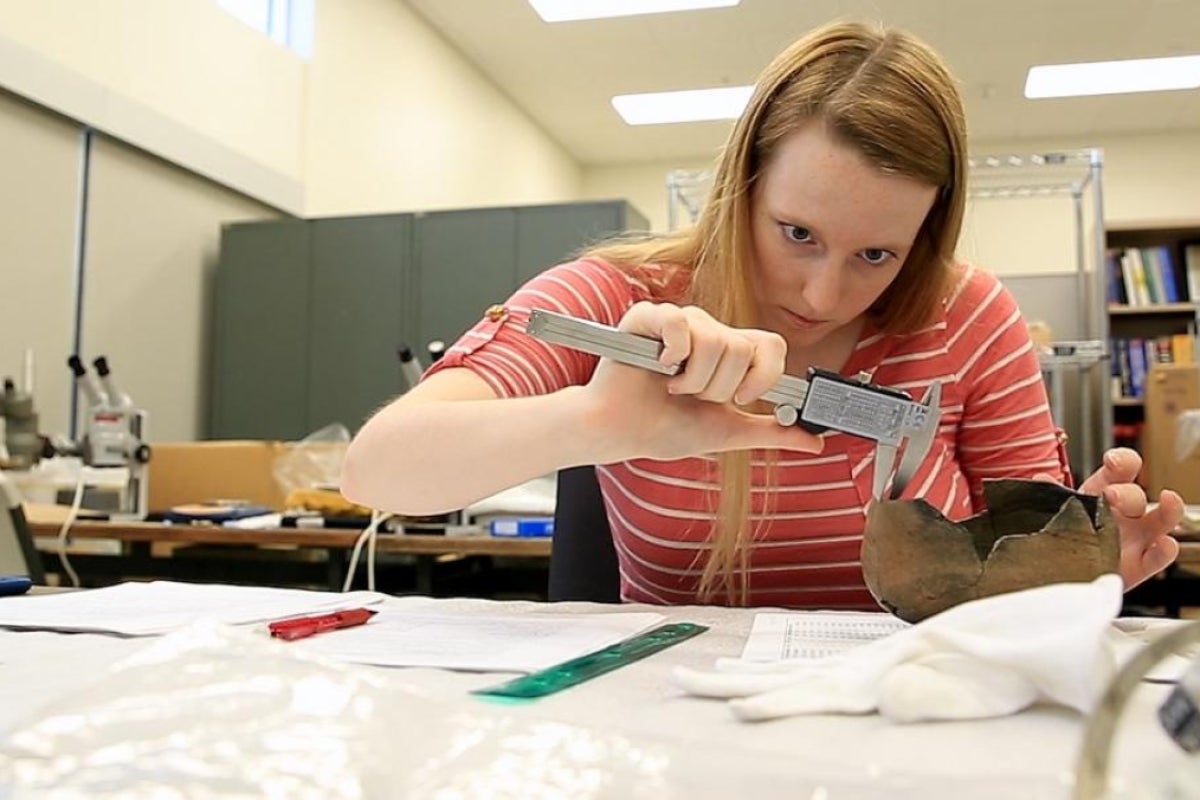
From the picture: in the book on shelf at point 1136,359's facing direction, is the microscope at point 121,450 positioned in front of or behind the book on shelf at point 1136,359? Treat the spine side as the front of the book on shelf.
in front

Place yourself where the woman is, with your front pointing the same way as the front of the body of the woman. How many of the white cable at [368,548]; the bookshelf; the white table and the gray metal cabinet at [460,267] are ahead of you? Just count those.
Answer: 1

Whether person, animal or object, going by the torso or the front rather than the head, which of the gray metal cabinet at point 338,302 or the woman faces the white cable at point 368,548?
the gray metal cabinet

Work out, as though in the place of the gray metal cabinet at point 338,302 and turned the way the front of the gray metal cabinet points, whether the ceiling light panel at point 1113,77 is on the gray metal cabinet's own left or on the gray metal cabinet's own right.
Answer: on the gray metal cabinet's own left

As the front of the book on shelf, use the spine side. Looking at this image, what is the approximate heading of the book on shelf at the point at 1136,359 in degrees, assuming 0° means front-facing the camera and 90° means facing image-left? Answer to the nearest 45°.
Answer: approximately 0°

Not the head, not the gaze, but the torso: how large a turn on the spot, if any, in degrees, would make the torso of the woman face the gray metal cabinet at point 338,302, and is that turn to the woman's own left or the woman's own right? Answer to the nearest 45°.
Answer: approximately 135° to the woman's own right

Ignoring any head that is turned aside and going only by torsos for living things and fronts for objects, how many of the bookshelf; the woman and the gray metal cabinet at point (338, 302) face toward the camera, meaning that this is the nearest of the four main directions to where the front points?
3

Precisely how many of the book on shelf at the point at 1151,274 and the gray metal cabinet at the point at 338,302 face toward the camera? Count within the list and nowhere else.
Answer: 2

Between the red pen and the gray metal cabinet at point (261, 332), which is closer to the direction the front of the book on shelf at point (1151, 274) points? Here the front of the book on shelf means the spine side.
the red pen

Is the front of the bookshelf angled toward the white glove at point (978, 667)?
yes
